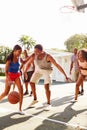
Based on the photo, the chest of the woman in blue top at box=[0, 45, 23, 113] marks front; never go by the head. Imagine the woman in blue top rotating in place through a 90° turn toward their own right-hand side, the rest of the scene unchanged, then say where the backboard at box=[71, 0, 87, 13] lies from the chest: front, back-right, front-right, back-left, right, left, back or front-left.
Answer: back

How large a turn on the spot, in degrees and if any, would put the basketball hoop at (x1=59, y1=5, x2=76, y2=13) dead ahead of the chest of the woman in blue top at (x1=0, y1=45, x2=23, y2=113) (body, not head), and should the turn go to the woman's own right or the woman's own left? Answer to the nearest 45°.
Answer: approximately 90° to the woman's own left

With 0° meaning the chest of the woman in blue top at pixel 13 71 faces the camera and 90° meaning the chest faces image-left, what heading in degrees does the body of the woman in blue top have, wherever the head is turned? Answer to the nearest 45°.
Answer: approximately 315°

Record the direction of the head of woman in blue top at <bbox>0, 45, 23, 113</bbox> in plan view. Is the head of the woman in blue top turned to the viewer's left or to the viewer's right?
to the viewer's right
